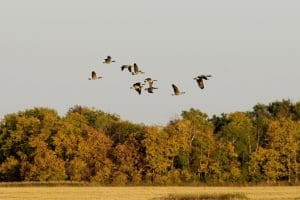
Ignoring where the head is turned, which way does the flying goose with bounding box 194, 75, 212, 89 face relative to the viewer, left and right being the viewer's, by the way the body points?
facing to the right of the viewer

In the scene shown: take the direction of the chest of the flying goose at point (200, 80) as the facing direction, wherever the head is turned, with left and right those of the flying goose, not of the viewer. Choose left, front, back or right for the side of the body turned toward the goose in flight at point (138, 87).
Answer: back
